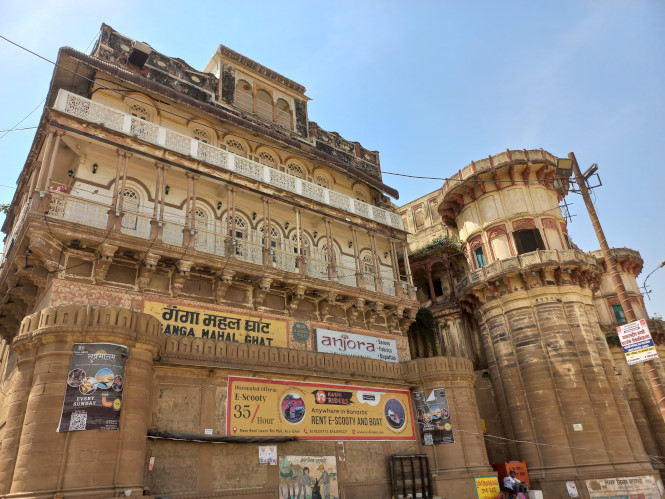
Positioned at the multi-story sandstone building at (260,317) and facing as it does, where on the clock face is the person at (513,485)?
The person is roughly at 10 o'clock from the multi-story sandstone building.

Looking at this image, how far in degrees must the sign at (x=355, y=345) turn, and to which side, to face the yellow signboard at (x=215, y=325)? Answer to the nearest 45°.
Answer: approximately 90° to its right

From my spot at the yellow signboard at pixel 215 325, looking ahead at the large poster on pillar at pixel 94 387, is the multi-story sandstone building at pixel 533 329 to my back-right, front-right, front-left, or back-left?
back-left

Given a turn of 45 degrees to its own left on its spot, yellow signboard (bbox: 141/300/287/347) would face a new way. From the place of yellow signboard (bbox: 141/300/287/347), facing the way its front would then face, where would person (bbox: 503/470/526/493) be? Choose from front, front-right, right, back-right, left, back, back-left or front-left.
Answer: front

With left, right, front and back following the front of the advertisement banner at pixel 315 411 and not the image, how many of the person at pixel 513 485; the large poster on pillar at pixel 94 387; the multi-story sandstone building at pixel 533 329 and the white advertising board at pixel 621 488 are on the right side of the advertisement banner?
1

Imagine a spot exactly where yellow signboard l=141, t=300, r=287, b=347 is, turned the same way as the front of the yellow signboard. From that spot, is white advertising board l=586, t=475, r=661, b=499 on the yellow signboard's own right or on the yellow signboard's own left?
on the yellow signboard's own left

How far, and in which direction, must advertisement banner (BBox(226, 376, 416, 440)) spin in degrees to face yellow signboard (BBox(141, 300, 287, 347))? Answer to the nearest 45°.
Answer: approximately 135° to its right

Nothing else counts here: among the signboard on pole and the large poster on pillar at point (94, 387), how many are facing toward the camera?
2

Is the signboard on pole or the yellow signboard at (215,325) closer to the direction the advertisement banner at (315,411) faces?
the signboard on pole
